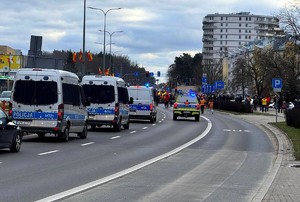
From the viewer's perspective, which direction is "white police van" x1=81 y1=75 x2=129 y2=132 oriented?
away from the camera

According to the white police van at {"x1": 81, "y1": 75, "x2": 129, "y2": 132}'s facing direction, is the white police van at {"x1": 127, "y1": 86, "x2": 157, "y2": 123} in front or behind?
in front

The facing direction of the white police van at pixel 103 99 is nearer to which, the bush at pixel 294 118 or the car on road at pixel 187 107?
the car on road

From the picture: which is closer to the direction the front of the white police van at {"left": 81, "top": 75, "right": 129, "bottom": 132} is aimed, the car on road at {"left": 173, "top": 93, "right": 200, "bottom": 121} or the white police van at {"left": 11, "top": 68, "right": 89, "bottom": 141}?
the car on road

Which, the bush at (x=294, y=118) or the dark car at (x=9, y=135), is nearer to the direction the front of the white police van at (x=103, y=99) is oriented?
the bush

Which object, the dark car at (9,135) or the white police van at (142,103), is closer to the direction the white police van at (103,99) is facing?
the white police van

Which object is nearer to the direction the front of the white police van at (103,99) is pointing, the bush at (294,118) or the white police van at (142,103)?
the white police van
